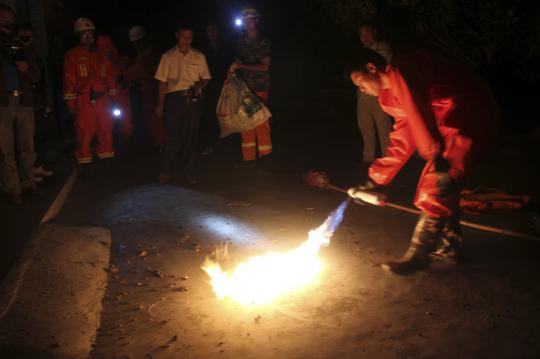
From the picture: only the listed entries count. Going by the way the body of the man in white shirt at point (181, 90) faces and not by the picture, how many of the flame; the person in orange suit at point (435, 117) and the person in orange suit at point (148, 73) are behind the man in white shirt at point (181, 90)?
1

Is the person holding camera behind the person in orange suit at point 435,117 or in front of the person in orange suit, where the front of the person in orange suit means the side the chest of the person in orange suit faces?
in front

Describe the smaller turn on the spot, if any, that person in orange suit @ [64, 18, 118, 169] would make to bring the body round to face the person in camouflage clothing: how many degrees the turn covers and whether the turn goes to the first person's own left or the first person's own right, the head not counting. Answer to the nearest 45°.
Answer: approximately 90° to the first person's own left

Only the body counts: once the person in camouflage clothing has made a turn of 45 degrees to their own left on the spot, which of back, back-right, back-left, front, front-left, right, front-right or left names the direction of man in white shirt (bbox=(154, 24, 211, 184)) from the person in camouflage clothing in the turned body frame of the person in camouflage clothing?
right

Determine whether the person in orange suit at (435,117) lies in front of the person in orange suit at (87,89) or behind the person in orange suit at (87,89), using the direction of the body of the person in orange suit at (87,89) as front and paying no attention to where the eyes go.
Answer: in front

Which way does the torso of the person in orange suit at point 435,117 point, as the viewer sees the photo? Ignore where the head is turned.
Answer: to the viewer's left

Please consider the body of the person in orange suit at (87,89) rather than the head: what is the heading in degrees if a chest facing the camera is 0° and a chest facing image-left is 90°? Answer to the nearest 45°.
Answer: approximately 0°

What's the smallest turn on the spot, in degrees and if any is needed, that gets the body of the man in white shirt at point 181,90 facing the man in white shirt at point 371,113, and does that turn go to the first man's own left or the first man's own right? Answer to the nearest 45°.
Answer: approximately 90° to the first man's own left

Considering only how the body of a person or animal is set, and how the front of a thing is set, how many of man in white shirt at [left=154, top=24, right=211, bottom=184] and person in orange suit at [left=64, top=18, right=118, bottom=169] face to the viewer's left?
0

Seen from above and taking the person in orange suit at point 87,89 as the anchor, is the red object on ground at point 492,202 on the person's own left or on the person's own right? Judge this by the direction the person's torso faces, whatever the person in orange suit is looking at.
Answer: on the person's own left

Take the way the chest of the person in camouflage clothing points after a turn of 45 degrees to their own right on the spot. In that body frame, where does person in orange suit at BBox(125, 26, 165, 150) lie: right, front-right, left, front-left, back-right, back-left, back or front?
right

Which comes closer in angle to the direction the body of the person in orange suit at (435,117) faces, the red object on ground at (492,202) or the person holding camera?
the person holding camera

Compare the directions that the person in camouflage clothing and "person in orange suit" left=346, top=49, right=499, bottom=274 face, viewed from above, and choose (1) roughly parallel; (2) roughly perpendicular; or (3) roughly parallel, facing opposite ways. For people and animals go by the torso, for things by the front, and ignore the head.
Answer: roughly perpendicular
